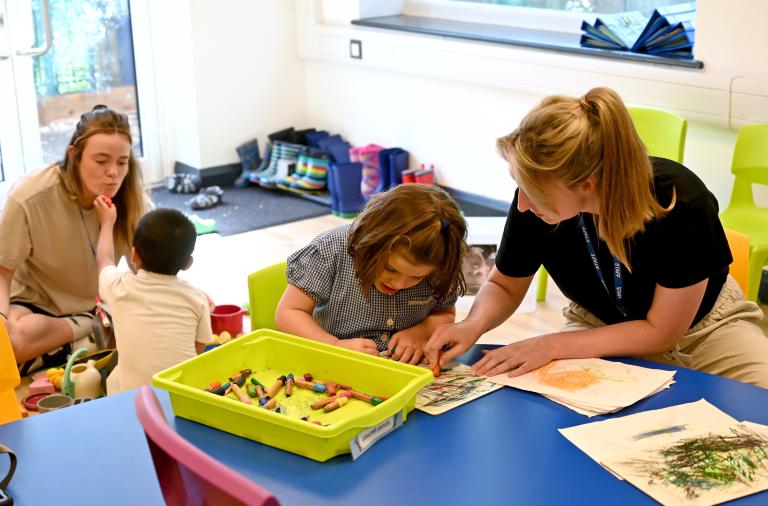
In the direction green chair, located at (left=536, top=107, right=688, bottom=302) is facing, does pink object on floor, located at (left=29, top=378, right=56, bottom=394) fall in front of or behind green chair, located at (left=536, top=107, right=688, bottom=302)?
in front

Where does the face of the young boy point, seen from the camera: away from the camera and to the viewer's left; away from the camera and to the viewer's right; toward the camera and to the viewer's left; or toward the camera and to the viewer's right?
away from the camera and to the viewer's left

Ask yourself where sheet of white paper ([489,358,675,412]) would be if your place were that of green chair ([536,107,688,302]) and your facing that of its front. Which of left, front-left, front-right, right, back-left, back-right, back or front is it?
front-left

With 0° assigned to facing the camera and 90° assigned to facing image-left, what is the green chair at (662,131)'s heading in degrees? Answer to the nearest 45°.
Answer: approximately 45°

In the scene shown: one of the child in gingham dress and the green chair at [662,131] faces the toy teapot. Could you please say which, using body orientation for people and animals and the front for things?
the green chair

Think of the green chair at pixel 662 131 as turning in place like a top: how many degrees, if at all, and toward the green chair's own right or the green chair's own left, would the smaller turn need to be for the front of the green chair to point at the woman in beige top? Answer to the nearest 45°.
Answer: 0° — it already faces them

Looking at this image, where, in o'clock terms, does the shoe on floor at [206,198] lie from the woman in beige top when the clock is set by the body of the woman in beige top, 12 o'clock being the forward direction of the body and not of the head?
The shoe on floor is roughly at 8 o'clock from the woman in beige top.

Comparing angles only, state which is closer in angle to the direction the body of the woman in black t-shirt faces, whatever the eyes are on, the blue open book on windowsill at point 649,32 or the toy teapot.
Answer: the toy teapot

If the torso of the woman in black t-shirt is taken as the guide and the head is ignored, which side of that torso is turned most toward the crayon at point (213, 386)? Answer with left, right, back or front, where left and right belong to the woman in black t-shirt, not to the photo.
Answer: front

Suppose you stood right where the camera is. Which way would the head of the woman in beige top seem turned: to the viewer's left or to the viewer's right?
to the viewer's right

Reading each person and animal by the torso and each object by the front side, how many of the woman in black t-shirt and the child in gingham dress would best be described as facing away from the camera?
0

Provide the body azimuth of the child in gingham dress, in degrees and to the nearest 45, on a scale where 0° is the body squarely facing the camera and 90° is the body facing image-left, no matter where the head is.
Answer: approximately 0°
